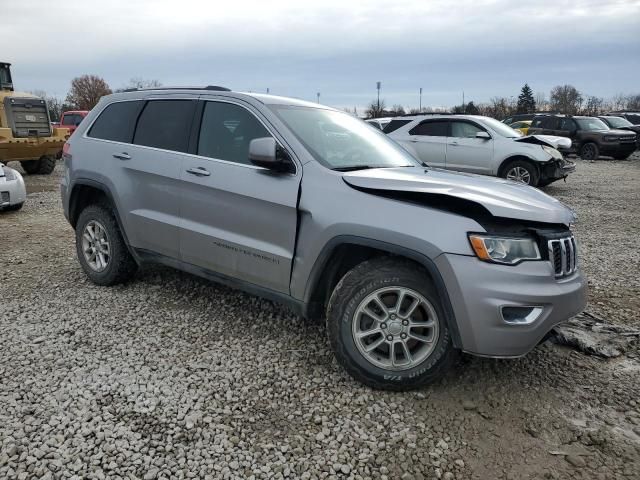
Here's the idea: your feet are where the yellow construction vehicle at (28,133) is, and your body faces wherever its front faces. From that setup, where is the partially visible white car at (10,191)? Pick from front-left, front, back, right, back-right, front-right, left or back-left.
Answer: back-left

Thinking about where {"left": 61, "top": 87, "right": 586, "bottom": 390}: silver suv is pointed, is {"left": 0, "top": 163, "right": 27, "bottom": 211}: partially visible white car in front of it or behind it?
behind

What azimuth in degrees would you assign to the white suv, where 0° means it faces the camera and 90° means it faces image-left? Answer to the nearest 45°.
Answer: approximately 315°

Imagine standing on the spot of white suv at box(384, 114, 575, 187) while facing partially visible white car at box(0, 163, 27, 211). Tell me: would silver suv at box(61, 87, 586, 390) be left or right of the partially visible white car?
left

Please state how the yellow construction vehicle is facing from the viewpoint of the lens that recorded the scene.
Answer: facing away from the viewer and to the left of the viewer

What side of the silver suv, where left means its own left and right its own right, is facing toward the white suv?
left

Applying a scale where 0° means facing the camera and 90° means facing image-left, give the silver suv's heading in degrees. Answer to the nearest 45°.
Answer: approximately 315°

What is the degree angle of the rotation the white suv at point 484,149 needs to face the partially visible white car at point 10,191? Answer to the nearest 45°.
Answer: approximately 90° to its right
